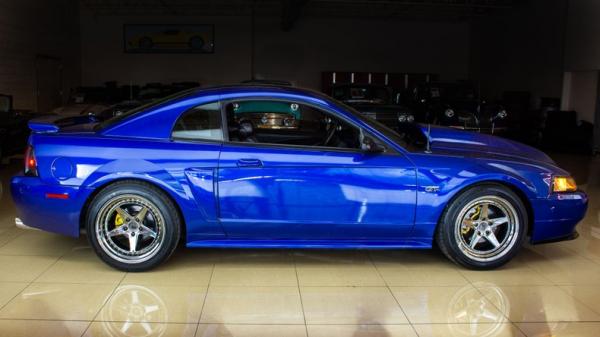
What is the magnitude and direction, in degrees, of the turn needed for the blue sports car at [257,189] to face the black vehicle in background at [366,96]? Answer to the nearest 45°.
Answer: approximately 90° to its left

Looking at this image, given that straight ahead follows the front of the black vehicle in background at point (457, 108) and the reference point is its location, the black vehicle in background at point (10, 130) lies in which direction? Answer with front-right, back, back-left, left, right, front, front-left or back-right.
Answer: right

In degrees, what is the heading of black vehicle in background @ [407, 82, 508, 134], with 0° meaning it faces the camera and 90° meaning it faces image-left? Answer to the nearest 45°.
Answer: approximately 315°

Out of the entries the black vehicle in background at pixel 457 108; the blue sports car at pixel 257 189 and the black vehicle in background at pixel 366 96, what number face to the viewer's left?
0

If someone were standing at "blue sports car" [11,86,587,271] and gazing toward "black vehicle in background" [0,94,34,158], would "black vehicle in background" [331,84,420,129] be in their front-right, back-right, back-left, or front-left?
front-right

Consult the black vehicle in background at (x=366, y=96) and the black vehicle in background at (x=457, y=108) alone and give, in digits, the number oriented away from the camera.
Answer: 0

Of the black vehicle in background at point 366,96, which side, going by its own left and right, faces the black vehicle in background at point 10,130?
right

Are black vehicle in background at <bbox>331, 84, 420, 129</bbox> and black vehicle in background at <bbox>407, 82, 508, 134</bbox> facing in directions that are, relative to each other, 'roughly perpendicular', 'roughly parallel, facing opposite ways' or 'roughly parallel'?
roughly parallel

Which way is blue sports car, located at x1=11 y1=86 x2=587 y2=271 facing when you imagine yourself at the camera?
facing to the right of the viewer

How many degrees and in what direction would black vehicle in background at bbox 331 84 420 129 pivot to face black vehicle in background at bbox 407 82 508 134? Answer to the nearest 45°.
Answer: approximately 45° to its left

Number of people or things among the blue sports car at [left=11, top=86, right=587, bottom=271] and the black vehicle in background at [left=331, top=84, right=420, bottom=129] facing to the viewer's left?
0

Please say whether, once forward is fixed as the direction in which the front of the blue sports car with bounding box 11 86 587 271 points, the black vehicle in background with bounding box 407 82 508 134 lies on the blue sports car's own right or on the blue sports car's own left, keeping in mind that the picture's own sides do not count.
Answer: on the blue sports car's own left

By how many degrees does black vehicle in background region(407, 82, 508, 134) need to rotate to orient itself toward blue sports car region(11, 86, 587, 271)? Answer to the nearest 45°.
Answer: approximately 45° to its right

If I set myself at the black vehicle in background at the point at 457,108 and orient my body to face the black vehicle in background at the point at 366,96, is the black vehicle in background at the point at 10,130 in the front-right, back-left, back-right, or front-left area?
front-left

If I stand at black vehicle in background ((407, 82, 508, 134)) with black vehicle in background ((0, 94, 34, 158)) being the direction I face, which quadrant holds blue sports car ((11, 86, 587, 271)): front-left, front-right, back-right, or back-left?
front-left

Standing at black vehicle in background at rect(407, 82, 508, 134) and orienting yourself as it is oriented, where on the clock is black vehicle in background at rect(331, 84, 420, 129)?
black vehicle in background at rect(331, 84, 420, 129) is roughly at 4 o'clock from black vehicle in background at rect(407, 82, 508, 134).
